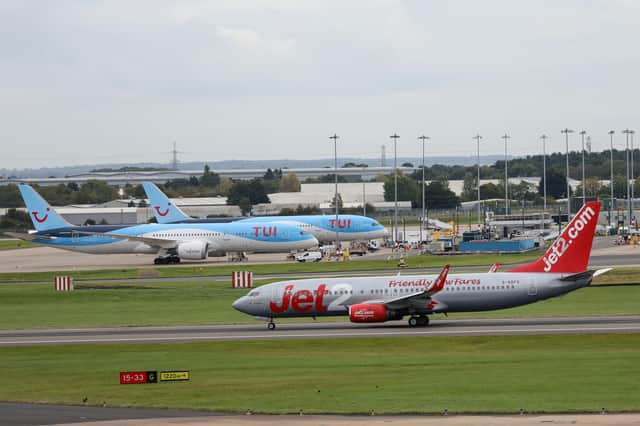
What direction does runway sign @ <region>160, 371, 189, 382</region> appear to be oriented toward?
toward the camera

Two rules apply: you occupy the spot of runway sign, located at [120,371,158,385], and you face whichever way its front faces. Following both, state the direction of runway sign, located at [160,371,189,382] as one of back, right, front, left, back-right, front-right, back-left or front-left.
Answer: left

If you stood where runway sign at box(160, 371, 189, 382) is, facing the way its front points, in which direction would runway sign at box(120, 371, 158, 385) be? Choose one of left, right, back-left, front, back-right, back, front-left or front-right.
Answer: right

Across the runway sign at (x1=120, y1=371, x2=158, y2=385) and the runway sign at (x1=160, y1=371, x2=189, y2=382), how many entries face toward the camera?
2
